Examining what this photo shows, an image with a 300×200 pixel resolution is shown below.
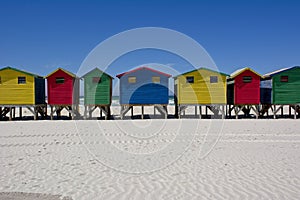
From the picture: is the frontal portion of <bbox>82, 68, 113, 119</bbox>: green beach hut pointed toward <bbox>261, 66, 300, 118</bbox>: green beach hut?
no

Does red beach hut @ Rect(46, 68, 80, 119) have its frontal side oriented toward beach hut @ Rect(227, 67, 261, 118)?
no

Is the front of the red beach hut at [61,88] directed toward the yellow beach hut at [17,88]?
no

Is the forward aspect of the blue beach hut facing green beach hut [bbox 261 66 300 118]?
no

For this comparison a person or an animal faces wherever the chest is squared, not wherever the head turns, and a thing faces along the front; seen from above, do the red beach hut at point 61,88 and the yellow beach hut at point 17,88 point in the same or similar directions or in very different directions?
same or similar directions
